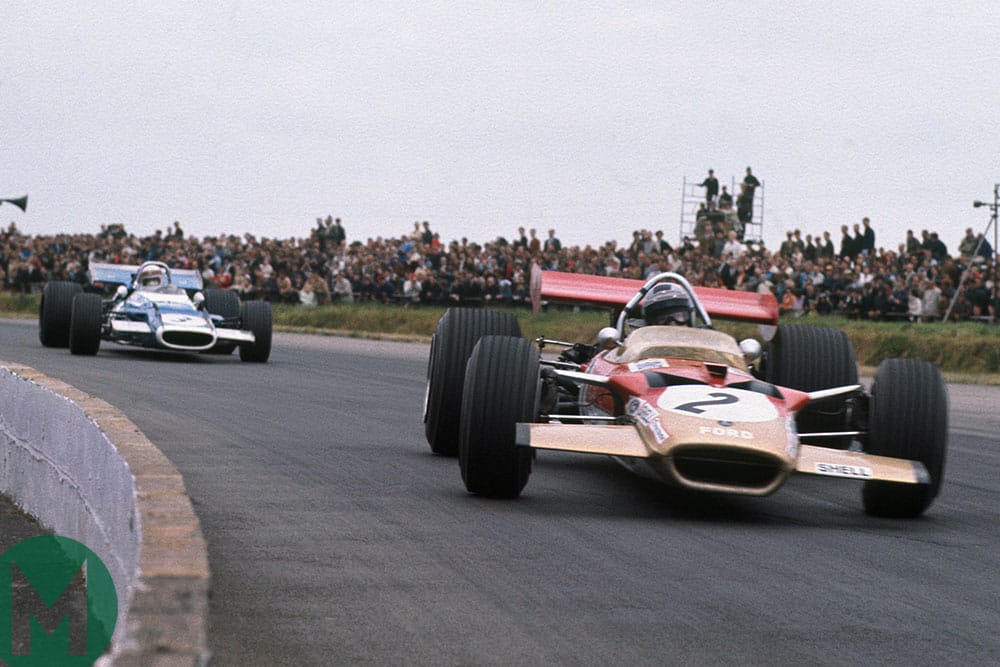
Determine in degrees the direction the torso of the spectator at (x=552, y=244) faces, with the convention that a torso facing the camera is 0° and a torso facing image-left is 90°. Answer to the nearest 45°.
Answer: approximately 0°

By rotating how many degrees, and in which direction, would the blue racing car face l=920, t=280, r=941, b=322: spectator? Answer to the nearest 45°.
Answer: approximately 90° to its left

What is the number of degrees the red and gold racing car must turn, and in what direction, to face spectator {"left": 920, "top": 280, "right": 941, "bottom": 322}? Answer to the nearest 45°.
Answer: approximately 180°

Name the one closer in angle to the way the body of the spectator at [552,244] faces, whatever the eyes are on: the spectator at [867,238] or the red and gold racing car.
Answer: the red and gold racing car

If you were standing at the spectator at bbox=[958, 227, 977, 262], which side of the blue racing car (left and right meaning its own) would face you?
left
